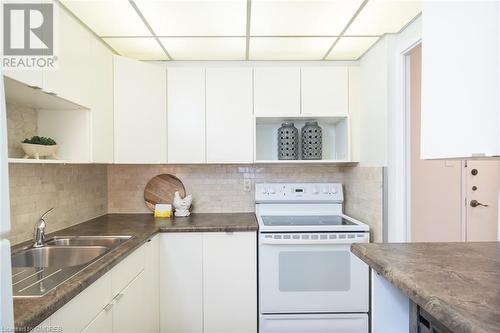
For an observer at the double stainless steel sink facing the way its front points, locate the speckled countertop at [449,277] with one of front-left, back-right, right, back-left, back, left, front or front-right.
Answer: front-right

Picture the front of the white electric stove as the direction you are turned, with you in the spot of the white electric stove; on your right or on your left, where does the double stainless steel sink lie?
on your right

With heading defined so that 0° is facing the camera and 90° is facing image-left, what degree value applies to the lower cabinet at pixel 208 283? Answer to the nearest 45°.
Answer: approximately 0°

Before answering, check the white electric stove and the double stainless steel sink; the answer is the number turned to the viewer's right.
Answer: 1

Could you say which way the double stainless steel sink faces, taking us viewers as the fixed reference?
facing to the right of the viewer

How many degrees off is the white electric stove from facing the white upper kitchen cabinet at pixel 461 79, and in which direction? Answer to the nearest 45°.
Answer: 0° — it already faces it

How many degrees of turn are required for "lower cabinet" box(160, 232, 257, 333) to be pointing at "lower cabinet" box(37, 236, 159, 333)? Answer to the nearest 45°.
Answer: approximately 45° to its right

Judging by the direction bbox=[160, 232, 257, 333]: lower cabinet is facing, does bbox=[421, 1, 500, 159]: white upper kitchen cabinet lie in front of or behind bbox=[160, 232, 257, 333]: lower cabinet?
in front
